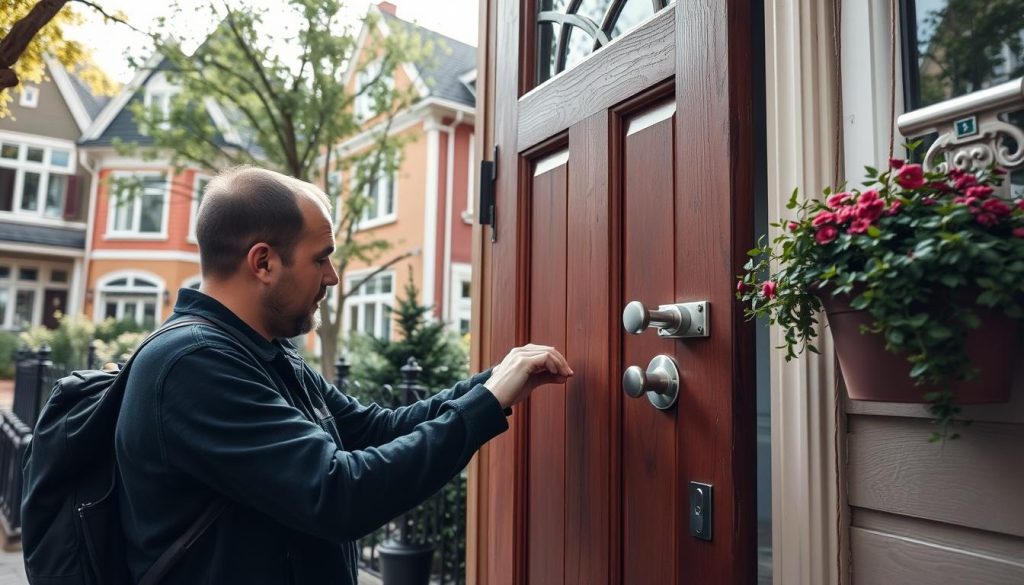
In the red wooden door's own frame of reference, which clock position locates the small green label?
The small green label is roughly at 9 o'clock from the red wooden door.

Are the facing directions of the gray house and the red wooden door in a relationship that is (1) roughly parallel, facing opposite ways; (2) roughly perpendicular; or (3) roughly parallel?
roughly perpendicular

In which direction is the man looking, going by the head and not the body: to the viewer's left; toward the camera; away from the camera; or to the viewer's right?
to the viewer's right

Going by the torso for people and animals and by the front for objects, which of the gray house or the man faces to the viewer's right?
the man

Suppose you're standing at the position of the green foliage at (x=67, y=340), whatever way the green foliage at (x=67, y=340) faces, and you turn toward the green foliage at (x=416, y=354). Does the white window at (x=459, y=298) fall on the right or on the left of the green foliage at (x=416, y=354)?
left

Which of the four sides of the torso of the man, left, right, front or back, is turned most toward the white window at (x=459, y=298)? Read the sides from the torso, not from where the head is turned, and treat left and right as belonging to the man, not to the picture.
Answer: left

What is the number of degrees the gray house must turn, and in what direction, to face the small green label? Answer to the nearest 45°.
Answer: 0° — it already faces it

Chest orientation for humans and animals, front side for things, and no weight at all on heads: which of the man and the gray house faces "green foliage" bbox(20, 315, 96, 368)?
the gray house

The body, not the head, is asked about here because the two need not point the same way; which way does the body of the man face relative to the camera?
to the viewer's right

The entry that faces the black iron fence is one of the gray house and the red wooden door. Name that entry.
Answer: the gray house

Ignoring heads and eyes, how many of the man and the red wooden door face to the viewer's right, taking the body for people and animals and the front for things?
1
